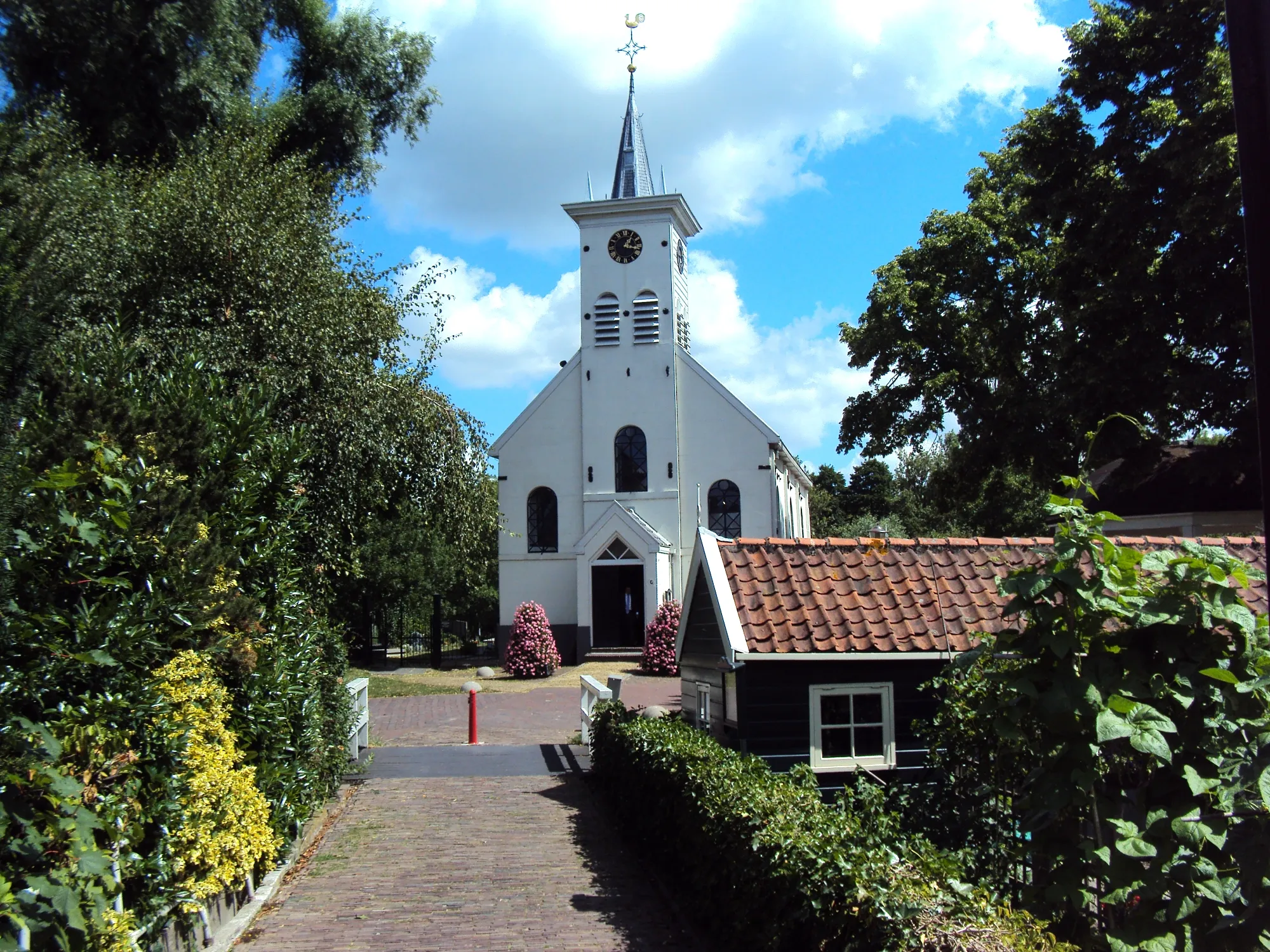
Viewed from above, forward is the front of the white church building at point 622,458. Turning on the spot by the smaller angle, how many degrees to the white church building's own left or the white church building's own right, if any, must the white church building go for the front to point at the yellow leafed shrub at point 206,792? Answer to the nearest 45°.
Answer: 0° — it already faces it

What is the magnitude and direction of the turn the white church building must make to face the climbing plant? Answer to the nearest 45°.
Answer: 0° — it already faces it

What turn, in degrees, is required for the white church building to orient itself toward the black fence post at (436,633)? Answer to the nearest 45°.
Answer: approximately 90° to its right

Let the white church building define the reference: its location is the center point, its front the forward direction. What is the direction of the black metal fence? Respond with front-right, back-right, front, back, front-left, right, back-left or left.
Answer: front-right

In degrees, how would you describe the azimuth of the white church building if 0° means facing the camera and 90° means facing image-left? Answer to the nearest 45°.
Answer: approximately 0°

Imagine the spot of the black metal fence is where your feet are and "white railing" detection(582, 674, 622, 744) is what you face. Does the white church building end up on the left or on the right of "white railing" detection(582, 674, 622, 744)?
left

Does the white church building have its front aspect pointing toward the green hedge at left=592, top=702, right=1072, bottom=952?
yes

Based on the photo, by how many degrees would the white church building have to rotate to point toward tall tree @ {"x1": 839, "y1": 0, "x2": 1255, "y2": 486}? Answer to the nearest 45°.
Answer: approximately 45° to its left

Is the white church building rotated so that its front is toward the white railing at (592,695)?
yes

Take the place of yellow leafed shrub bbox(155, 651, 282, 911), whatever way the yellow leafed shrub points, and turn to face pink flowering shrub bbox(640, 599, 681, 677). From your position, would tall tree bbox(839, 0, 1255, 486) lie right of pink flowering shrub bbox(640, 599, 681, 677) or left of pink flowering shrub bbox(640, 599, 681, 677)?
right
